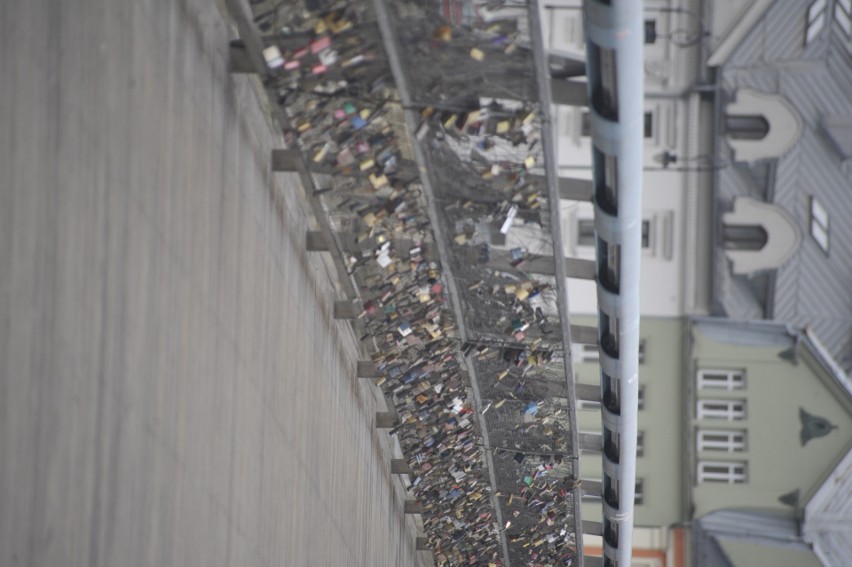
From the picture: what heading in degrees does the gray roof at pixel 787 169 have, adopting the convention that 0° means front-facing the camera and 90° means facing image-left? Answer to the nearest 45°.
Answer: approximately 0°
